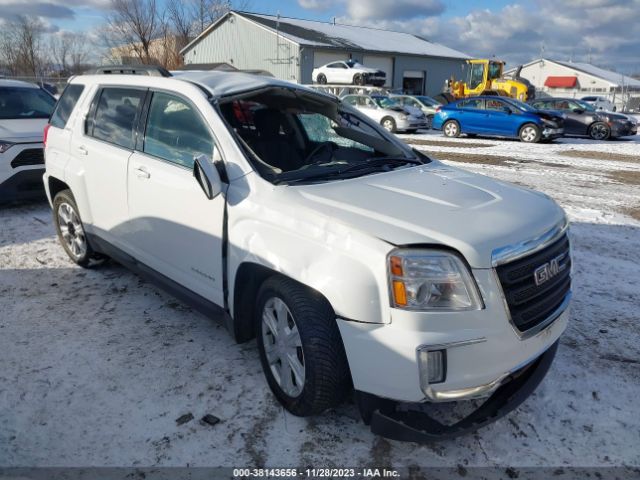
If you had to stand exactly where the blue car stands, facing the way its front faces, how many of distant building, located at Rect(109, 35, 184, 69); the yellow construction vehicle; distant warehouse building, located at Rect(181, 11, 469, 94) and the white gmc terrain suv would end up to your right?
1

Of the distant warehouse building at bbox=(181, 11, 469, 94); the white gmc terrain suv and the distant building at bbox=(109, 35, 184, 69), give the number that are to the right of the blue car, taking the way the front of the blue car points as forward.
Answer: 1

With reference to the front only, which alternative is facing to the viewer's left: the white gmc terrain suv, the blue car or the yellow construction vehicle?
the yellow construction vehicle

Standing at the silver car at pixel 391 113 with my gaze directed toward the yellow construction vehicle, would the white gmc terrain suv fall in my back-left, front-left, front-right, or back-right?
back-right

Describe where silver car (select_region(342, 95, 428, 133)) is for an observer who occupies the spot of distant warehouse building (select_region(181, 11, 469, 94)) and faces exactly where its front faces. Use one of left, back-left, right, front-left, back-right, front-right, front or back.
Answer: front-right

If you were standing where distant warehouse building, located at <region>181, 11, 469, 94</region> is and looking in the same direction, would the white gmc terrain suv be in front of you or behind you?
in front

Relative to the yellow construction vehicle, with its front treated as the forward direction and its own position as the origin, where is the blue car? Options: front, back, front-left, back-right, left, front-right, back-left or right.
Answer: left

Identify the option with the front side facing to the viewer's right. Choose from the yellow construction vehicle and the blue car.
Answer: the blue car

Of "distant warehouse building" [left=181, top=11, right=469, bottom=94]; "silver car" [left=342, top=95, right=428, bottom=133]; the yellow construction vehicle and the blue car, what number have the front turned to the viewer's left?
1

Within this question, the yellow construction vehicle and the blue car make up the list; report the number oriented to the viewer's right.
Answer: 1

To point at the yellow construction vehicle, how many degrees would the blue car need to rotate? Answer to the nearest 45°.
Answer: approximately 90° to its left

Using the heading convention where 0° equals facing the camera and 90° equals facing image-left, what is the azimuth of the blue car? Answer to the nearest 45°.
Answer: approximately 270°

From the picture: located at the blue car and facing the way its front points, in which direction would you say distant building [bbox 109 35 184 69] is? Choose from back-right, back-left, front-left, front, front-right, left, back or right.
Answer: back-left
